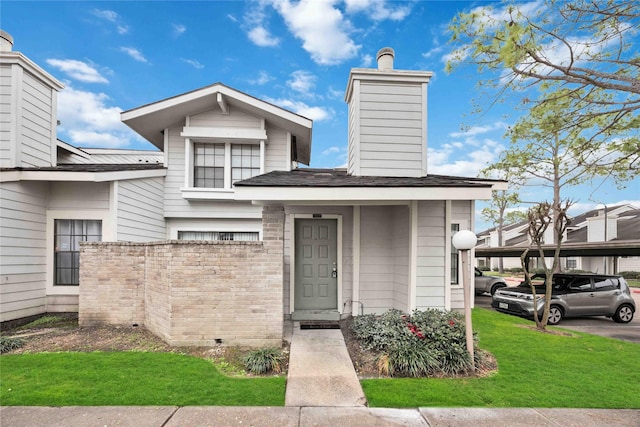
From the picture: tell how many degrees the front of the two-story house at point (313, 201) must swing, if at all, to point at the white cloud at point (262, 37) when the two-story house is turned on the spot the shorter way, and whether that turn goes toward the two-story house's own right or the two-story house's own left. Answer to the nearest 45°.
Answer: approximately 180°

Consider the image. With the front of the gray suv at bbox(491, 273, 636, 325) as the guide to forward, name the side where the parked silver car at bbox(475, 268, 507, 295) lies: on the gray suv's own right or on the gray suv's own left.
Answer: on the gray suv's own right

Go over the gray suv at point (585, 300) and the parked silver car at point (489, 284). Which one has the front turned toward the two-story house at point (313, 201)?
the gray suv

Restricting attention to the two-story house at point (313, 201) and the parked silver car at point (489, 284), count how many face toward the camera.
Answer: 1

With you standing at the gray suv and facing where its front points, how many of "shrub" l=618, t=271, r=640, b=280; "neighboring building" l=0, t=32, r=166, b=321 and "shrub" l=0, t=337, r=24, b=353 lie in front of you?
2

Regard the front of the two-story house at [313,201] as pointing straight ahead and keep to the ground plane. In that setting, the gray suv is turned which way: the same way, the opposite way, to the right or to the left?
to the right
